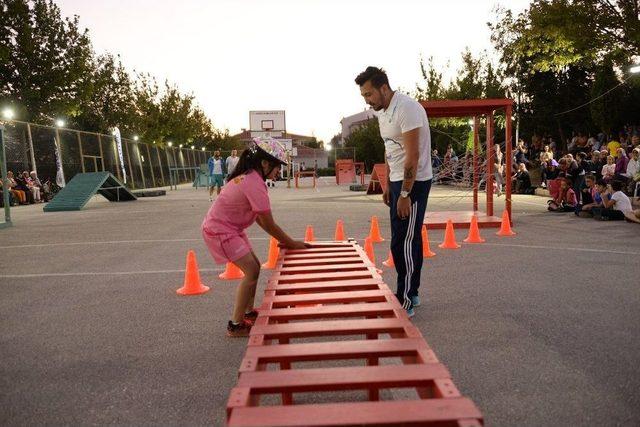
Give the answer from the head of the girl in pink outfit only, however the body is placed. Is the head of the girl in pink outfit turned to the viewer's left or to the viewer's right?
to the viewer's right

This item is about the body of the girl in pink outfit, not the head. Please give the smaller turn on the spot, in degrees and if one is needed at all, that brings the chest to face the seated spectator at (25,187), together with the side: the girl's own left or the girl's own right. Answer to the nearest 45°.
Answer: approximately 135° to the girl's own left

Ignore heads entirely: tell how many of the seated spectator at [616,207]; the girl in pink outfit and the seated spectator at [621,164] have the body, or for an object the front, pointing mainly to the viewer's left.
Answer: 2

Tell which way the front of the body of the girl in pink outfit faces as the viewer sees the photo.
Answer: to the viewer's right

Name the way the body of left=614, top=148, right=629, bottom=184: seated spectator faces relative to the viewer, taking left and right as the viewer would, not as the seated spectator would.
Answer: facing to the left of the viewer

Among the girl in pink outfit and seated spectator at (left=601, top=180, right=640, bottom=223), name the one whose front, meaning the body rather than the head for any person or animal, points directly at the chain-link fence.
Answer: the seated spectator

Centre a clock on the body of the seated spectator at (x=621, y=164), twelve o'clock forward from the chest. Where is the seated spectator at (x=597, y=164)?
the seated spectator at (x=597, y=164) is roughly at 2 o'clock from the seated spectator at (x=621, y=164).

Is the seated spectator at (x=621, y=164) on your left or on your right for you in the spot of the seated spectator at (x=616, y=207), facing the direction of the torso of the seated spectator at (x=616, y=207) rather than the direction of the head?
on your right

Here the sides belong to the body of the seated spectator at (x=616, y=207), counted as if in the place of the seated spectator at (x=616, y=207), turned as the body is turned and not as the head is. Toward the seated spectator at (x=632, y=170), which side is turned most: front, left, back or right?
right

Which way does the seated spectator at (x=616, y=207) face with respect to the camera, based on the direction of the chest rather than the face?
to the viewer's left

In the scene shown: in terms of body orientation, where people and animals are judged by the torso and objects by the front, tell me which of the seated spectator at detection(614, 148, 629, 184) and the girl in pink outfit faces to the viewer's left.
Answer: the seated spectator

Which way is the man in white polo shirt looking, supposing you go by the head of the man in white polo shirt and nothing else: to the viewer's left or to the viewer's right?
to the viewer's left

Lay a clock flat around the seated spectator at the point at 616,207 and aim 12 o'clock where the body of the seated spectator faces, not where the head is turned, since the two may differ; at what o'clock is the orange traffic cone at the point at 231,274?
The orange traffic cone is roughly at 10 o'clock from the seated spectator.

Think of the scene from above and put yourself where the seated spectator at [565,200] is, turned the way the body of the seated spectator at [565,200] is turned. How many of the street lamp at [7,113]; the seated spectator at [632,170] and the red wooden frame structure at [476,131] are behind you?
1

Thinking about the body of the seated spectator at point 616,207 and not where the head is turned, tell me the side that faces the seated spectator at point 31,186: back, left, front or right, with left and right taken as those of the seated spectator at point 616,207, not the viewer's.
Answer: front

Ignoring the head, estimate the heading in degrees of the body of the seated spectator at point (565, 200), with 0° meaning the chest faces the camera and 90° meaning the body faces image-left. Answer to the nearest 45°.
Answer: approximately 45°
